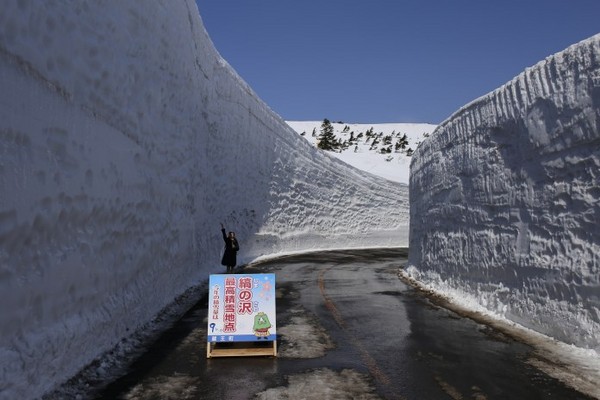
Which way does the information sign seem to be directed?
toward the camera
